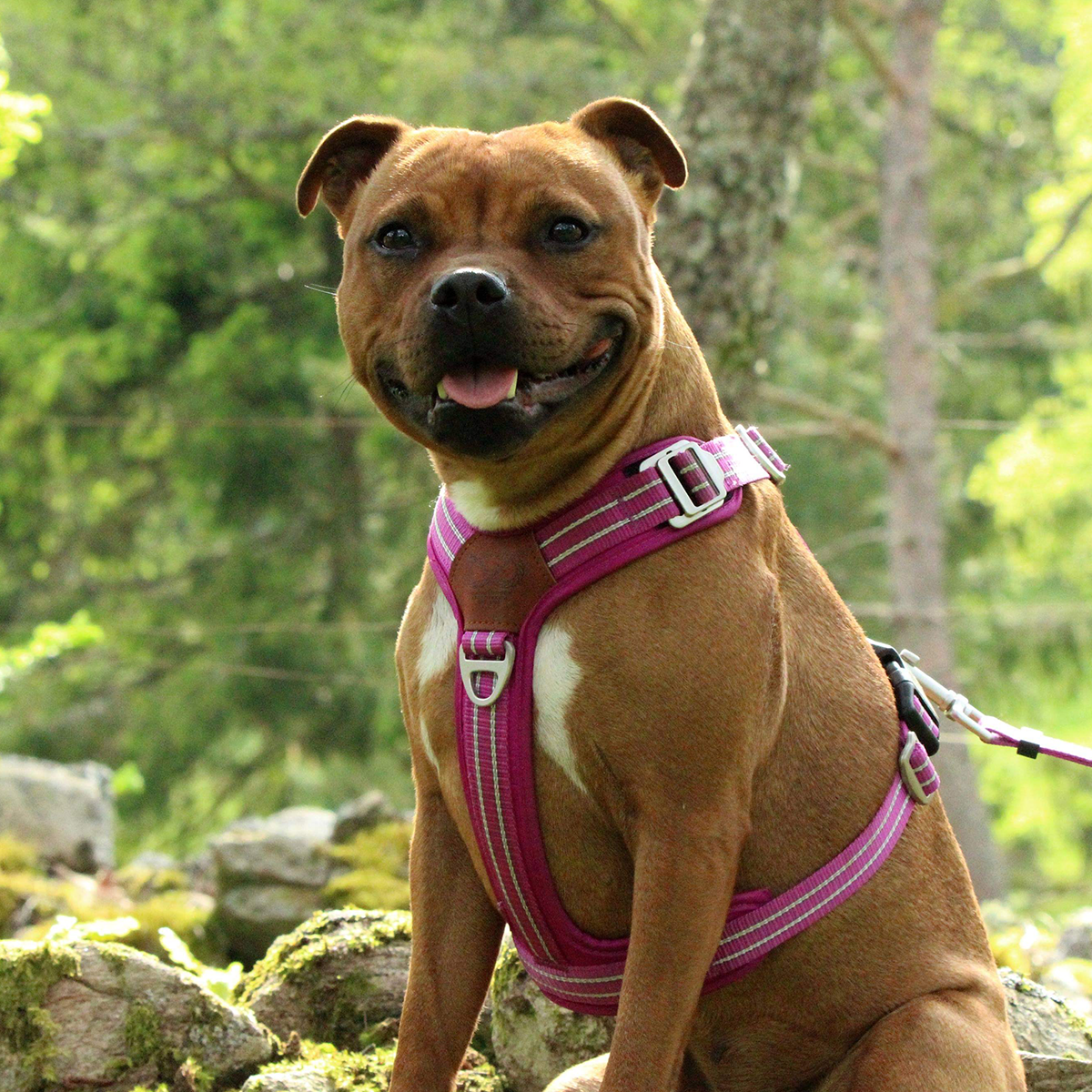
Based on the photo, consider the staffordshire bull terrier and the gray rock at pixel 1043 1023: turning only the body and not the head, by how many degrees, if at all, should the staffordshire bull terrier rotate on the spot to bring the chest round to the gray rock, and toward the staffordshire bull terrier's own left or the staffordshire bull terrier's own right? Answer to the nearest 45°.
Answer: approximately 180°

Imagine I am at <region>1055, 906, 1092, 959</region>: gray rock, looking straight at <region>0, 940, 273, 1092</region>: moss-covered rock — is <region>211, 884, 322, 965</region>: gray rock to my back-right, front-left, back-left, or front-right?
front-right

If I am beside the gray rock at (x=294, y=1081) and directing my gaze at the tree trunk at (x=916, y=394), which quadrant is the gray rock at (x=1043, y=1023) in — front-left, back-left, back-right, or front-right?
front-right

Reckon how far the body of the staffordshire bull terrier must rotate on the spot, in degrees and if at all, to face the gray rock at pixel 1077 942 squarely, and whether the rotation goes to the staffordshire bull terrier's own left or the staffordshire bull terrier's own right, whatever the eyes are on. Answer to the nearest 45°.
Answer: approximately 180°

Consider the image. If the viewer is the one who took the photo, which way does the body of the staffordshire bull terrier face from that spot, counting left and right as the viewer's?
facing the viewer and to the left of the viewer

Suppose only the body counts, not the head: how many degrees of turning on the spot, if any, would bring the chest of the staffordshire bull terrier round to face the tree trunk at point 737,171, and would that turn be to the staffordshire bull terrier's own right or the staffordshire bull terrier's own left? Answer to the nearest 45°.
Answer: approximately 135° to the staffordshire bull terrier's own right

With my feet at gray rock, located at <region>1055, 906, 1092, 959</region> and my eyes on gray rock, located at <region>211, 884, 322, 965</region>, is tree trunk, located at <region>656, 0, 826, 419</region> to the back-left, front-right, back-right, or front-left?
front-right
